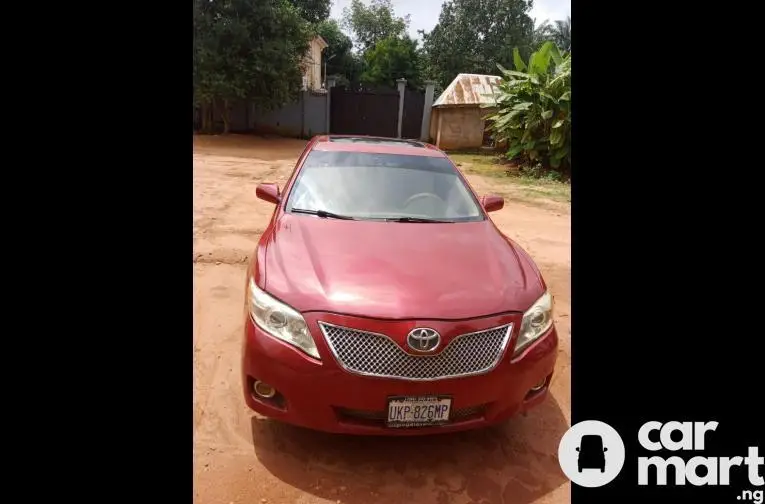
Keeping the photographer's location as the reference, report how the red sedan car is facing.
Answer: facing the viewer

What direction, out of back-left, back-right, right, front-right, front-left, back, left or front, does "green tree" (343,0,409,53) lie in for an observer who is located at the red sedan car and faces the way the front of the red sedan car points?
back

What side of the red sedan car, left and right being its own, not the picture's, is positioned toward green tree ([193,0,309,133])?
back

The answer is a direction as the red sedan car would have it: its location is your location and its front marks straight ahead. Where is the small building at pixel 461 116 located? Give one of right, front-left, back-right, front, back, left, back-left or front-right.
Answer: back

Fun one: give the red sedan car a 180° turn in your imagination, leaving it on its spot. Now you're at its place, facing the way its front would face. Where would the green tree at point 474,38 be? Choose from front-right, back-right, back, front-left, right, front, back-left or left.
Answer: front

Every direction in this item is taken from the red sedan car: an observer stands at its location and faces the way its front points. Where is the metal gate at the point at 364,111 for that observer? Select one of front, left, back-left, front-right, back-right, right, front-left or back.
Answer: back

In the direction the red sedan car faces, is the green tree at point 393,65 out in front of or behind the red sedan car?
behind

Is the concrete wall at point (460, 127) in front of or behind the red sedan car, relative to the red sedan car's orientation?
behind

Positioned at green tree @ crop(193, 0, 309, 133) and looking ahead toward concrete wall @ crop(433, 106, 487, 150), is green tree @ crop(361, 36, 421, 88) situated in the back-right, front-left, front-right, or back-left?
front-left
